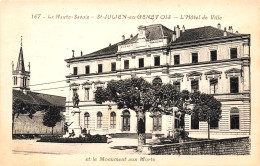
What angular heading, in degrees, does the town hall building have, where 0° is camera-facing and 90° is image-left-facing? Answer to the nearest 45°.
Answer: approximately 45°
